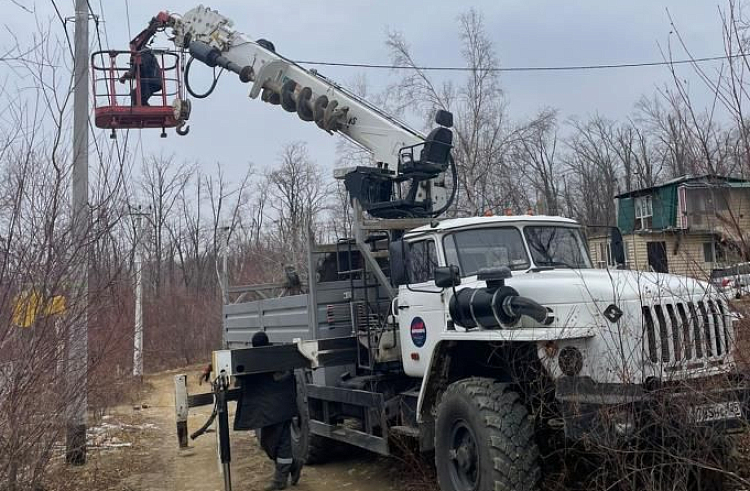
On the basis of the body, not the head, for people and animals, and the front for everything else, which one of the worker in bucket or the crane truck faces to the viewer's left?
the worker in bucket

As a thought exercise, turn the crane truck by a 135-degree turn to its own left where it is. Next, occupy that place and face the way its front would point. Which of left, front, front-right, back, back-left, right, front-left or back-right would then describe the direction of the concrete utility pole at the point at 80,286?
left

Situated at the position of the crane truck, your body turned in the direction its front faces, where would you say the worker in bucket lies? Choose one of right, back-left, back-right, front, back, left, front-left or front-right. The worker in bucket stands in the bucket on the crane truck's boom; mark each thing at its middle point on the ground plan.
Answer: back

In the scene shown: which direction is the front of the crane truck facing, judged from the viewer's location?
facing the viewer and to the right of the viewer

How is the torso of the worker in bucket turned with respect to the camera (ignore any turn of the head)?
to the viewer's left

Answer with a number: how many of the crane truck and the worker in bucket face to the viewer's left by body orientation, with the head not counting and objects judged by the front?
1
